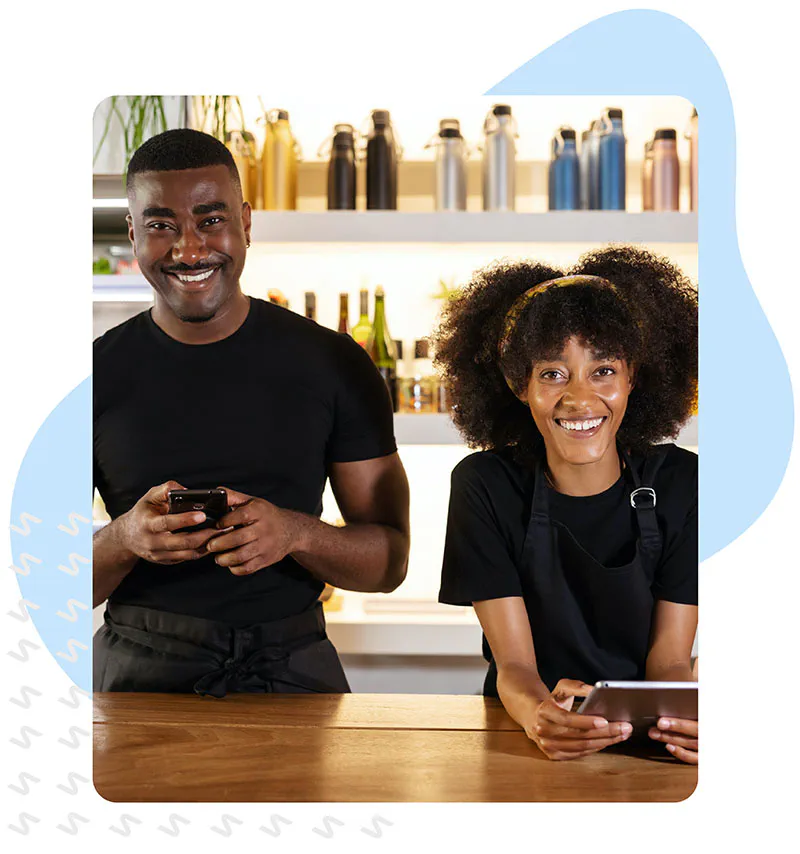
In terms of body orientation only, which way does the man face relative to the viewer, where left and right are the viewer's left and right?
facing the viewer

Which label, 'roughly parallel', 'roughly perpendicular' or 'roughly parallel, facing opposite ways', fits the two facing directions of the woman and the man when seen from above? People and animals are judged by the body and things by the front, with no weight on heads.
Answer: roughly parallel

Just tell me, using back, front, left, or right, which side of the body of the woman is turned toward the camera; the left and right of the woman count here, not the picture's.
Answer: front

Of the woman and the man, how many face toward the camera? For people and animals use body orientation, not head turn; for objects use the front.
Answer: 2

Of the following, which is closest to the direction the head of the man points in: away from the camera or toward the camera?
toward the camera

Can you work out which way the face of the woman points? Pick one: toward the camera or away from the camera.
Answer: toward the camera
